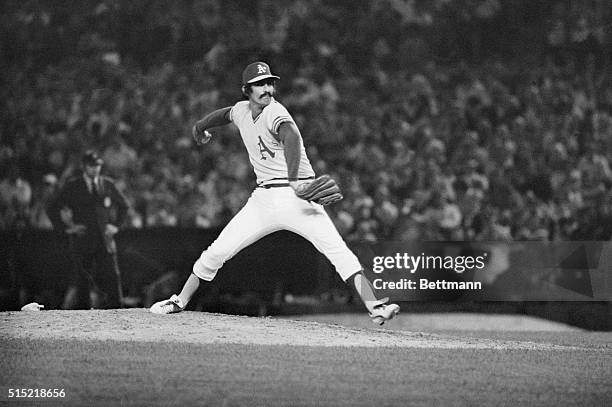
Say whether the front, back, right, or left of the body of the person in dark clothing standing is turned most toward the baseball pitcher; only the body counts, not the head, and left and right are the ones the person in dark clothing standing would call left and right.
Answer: front

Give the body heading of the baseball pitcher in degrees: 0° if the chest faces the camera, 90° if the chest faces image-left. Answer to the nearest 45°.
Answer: approximately 0°

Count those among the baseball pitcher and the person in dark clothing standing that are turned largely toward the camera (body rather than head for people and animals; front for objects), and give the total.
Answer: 2

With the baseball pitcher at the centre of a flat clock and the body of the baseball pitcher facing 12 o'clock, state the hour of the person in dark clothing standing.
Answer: The person in dark clothing standing is roughly at 5 o'clock from the baseball pitcher.

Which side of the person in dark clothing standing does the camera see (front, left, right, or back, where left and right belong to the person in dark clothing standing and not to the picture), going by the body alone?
front
